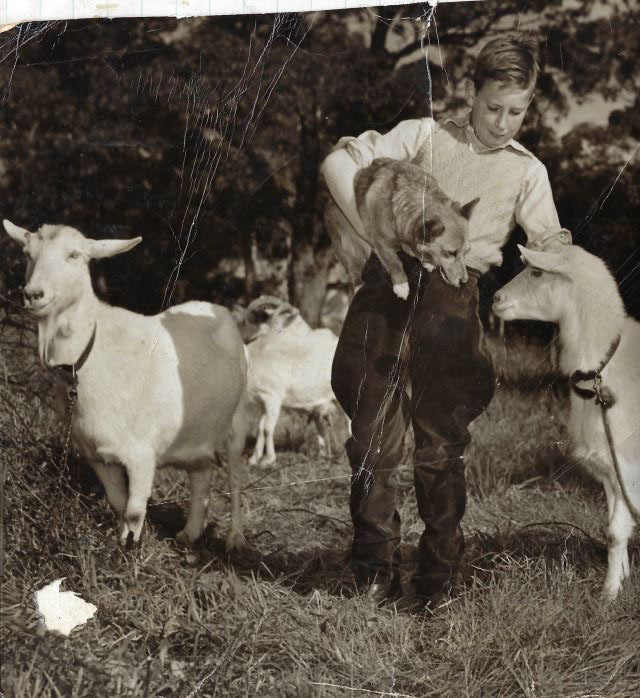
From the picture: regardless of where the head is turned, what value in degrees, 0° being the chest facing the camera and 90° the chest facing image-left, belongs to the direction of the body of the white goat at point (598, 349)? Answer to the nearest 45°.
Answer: approximately 90°

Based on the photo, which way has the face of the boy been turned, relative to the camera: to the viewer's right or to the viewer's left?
to the viewer's left

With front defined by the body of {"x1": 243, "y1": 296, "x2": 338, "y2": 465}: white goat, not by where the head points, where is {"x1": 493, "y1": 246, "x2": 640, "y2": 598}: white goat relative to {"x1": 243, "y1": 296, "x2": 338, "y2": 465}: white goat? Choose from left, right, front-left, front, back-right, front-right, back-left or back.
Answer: back-left

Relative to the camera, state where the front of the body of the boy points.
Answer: toward the camera

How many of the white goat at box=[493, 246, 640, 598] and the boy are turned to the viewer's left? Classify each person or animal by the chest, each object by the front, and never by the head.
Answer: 1

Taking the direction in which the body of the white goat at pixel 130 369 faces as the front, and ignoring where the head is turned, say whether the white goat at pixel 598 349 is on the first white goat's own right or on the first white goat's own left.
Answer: on the first white goat's own left

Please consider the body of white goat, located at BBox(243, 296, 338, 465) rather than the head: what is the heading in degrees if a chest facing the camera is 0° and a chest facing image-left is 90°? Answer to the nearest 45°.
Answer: approximately 45°

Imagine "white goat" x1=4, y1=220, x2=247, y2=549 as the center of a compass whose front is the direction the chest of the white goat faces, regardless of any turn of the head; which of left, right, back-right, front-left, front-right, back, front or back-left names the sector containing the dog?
back-left
